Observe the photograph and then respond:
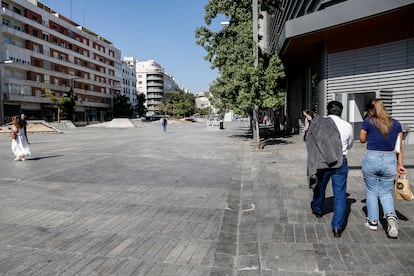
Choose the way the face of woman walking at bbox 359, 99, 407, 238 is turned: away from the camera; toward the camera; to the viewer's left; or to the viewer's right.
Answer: away from the camera

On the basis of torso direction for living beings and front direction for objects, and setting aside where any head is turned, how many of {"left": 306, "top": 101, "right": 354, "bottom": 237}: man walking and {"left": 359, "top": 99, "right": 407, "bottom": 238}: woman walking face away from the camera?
2

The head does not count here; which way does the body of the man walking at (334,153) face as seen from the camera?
away from the camera

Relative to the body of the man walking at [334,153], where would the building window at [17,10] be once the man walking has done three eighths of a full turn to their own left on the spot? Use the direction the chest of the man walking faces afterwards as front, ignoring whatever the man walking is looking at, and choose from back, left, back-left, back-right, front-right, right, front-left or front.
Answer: right

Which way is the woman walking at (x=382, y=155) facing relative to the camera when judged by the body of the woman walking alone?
away from the camera

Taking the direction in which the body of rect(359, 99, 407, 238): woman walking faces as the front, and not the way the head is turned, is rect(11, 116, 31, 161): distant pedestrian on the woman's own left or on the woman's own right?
on the woman's own left
